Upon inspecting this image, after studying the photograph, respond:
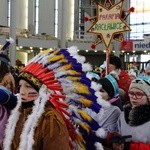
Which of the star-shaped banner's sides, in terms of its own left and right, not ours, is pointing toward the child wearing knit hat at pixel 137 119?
front

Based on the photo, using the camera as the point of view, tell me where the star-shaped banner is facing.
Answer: facing the viewer

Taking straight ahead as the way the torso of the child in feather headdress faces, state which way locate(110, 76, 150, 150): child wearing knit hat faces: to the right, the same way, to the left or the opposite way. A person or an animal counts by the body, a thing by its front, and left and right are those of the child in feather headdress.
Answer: the same way

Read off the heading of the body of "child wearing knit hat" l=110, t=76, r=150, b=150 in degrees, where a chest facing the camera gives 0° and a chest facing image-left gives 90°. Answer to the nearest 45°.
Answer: approximately 45°

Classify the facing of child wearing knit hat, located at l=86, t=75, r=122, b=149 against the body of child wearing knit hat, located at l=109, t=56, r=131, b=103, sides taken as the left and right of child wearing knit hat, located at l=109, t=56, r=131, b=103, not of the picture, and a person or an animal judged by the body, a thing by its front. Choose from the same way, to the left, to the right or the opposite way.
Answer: the same way

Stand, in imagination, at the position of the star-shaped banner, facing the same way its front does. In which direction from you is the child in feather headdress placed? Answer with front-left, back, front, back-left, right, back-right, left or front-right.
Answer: front
